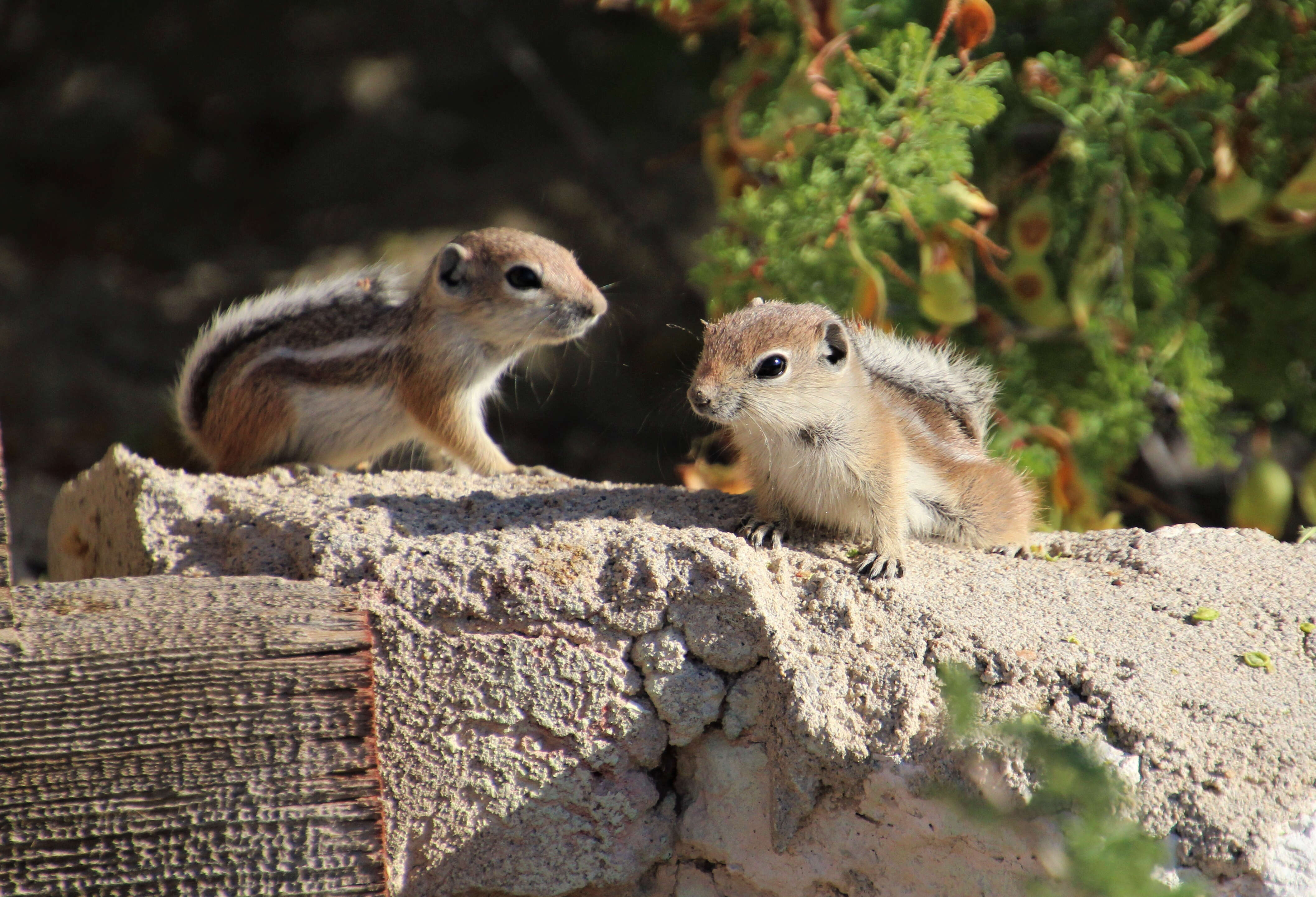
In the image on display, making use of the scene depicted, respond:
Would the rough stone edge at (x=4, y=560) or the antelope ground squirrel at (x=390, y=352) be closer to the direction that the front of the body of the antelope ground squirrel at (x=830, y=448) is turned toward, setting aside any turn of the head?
the rough stone edge

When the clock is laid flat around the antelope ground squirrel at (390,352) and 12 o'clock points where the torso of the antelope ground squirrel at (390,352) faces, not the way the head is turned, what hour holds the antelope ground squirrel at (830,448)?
the antelope ground squirrel at (830,448) is roughly at 2 o'clock from the antelope ground squirrel at (390,352).

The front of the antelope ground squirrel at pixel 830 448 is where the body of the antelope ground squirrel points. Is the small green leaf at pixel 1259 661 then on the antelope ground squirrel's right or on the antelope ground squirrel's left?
on the antelope ground squirrel's left

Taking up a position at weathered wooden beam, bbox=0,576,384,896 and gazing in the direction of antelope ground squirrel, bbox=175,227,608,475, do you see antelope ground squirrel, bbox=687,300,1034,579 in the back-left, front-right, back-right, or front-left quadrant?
front-right

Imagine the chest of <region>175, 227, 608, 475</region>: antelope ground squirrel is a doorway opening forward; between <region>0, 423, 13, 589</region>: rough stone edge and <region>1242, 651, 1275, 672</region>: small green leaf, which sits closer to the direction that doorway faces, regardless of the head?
the small green leaf

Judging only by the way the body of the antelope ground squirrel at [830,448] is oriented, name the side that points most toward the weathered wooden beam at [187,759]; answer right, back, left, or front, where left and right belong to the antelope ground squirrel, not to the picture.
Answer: front

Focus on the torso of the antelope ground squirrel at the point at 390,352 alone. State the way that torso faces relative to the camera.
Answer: to the viewer's right

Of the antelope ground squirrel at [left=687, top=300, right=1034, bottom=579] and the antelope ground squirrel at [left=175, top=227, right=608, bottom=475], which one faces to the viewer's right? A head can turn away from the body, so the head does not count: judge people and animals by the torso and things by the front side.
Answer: the antelope ground squirrel at [left=175, top=227, right=608, bottom=475]

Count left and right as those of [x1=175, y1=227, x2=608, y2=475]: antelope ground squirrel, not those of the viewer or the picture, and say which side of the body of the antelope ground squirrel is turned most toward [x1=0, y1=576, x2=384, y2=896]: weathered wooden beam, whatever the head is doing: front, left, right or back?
right
